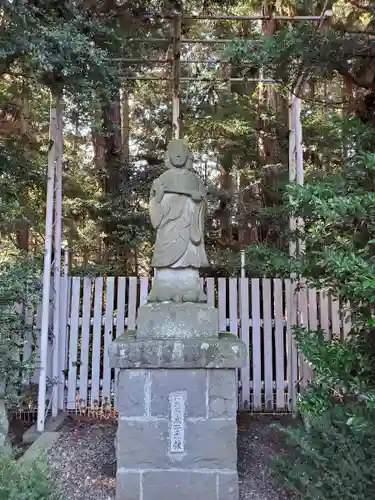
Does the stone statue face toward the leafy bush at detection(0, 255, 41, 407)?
no

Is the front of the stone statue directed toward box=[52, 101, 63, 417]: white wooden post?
no

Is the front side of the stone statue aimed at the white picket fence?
no

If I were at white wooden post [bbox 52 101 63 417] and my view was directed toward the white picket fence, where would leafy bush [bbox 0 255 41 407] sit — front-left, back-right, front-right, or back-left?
back-right

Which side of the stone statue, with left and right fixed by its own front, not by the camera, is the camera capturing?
front

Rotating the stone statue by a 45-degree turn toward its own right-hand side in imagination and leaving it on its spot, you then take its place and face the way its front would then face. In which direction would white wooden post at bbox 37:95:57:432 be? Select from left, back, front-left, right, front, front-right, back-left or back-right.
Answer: right

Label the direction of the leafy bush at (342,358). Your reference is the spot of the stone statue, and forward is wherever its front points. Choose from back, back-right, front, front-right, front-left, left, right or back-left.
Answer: front-left

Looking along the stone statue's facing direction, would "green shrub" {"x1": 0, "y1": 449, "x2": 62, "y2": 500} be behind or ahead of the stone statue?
ahead

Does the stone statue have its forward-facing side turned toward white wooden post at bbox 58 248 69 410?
no
